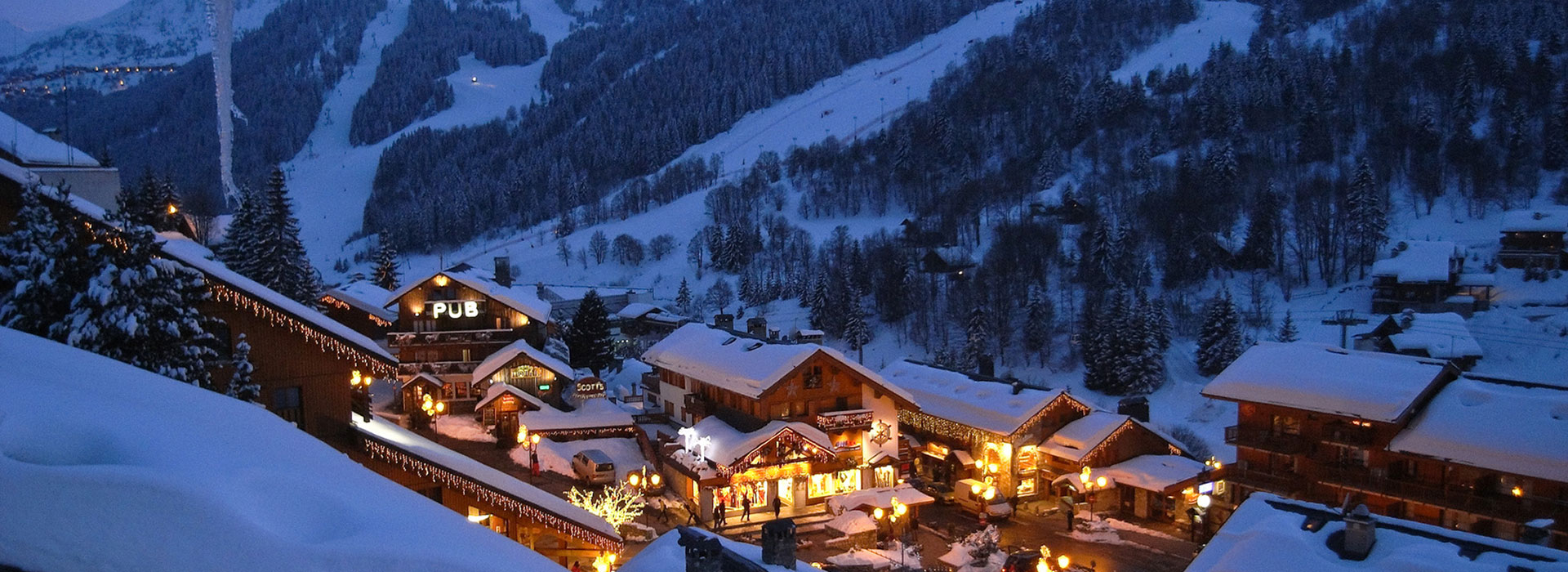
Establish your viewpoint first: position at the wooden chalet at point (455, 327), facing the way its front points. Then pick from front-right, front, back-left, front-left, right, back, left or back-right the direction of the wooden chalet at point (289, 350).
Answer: front

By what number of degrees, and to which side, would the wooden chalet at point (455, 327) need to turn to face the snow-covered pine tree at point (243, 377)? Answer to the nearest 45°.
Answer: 0° — it already faces it

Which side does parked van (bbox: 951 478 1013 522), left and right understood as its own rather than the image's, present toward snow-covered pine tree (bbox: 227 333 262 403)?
right

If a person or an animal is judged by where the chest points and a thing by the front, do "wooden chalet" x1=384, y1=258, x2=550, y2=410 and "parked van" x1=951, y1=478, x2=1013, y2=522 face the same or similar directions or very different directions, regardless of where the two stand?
same or similar directions

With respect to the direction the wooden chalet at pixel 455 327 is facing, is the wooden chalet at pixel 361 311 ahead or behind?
behind

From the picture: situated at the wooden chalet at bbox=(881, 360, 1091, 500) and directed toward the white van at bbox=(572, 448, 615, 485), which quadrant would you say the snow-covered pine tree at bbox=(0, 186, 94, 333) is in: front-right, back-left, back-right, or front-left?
front-left

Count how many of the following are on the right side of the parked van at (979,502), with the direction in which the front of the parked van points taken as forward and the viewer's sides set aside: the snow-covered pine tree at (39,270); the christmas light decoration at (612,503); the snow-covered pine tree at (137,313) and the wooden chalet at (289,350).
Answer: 4

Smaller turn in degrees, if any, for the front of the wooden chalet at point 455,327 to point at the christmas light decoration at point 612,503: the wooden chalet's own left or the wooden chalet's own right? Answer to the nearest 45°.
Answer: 0° — it already faces it

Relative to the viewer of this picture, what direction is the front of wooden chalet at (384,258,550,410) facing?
facing the viewer

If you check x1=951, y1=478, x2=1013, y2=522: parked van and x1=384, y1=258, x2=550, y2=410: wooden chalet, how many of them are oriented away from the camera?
0

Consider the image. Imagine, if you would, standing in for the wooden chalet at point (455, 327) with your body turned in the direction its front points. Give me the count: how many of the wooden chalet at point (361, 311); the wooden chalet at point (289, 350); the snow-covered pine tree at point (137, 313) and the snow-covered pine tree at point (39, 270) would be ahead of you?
3

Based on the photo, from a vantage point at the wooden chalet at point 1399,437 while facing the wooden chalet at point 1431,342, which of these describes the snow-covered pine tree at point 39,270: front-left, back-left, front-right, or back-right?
back-left

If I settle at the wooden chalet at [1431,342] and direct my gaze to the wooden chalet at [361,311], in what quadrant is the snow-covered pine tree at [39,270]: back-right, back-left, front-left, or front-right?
front-left

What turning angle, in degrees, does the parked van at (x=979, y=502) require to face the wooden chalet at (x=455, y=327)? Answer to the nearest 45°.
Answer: approximately 135° to its right
